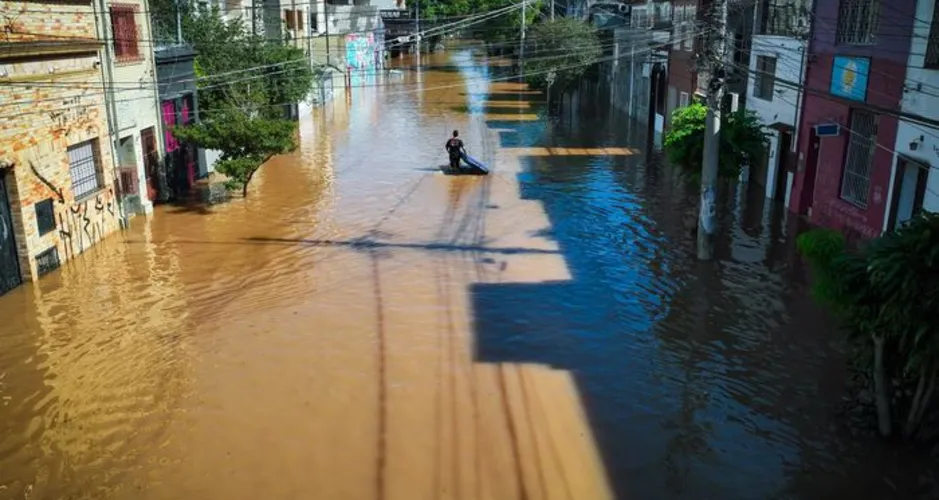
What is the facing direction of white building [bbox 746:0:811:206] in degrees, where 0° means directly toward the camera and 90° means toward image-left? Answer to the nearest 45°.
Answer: approximately 45°

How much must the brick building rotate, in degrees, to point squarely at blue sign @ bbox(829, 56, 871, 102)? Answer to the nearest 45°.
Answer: approximately 45° to its left

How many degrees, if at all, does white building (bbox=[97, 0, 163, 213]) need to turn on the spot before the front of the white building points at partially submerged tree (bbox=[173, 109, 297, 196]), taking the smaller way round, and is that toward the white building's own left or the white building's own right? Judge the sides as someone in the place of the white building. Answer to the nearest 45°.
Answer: approximately 45° to the white building's own left

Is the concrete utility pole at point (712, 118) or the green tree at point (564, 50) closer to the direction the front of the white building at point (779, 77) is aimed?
the concrete utility pole

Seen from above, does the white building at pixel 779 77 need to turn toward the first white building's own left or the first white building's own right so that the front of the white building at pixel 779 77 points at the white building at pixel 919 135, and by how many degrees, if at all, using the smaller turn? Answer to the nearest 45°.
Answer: approximately 45° to the first white building's own left

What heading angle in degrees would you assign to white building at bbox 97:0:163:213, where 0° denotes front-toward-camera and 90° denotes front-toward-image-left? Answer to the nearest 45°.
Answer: approximately 315°

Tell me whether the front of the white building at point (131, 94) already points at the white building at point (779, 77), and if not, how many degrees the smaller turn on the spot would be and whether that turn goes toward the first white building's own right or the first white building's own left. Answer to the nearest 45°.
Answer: approximately 45° to the first white building's own left

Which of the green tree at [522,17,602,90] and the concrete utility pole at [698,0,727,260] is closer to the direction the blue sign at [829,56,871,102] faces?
the concrete utility pole

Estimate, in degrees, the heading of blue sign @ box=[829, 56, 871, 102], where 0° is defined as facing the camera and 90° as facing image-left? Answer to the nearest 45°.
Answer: approximately 45°

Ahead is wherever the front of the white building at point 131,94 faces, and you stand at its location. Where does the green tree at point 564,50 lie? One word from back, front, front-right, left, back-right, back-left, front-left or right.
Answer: left

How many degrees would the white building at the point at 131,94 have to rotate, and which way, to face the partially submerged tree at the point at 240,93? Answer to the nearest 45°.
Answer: approximately 90° to its left
